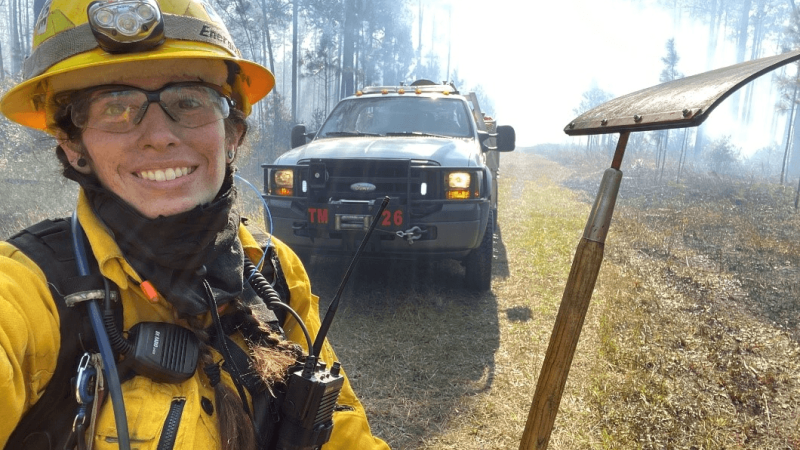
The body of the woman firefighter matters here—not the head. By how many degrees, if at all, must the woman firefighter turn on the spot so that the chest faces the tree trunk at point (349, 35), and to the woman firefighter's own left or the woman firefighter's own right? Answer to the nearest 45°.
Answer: approximately 180°

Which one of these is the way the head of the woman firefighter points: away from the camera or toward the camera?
toward the camera

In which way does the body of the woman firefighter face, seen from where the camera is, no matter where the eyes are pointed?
toward the camera

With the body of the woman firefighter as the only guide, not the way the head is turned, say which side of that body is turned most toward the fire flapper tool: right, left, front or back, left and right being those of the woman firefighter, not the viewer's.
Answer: left

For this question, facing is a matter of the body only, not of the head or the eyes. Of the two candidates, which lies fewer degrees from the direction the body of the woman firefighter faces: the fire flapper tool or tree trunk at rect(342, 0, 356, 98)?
the fire flapper tool
